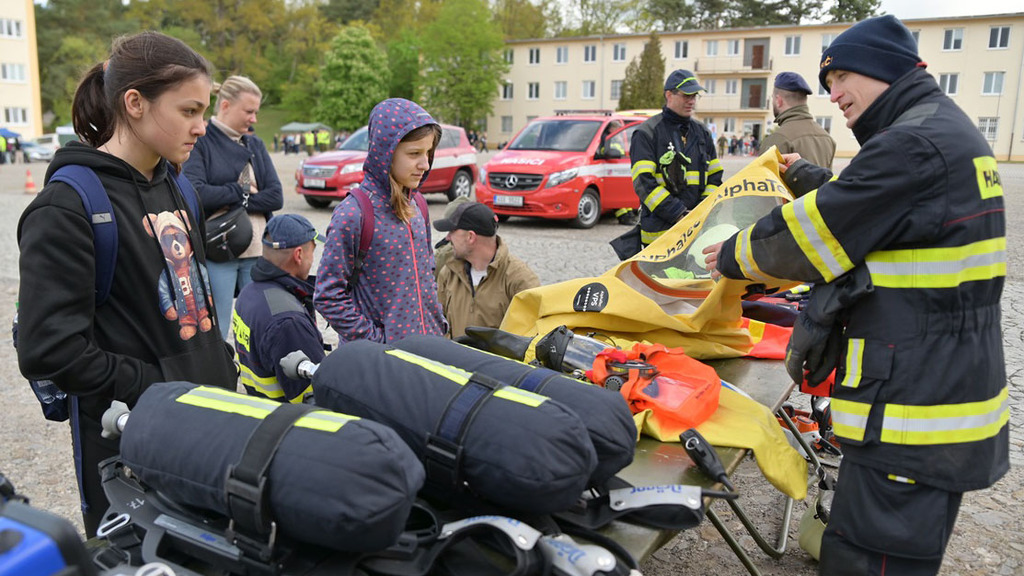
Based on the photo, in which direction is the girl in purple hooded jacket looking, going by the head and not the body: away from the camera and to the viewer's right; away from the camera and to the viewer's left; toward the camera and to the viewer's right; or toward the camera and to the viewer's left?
toward the camera and to the viewer's right

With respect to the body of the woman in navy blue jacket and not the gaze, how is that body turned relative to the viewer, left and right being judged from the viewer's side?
facing the viewer and to the right of the viewer

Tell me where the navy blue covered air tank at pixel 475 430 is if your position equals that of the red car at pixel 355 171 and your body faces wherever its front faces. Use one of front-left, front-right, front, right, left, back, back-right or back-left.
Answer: front-left

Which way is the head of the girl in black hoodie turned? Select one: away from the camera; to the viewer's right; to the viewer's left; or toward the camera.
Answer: to the viewer's right

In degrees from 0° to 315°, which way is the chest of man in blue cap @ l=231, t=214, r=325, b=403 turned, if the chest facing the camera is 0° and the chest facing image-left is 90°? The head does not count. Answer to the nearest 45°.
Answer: approximately 225°

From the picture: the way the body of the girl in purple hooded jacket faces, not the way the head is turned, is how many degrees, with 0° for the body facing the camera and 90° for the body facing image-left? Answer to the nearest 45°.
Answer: approximately 315°

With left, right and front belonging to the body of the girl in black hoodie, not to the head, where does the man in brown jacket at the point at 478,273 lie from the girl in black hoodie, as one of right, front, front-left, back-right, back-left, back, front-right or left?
left

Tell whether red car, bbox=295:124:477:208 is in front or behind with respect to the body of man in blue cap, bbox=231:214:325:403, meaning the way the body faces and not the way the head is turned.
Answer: in front

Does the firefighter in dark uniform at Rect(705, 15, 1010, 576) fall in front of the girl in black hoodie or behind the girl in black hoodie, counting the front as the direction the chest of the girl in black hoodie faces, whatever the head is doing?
in front

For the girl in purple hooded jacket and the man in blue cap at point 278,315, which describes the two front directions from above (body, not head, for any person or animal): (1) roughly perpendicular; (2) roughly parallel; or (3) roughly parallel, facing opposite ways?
roughly perpendicular

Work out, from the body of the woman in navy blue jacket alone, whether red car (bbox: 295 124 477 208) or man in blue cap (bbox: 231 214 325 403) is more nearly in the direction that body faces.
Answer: the man in blue cap

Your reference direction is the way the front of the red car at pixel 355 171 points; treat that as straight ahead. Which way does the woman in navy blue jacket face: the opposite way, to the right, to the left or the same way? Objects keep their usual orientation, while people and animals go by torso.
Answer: to the left

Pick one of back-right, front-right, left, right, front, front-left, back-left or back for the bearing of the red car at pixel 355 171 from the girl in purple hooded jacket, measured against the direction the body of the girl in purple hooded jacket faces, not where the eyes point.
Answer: back-left
